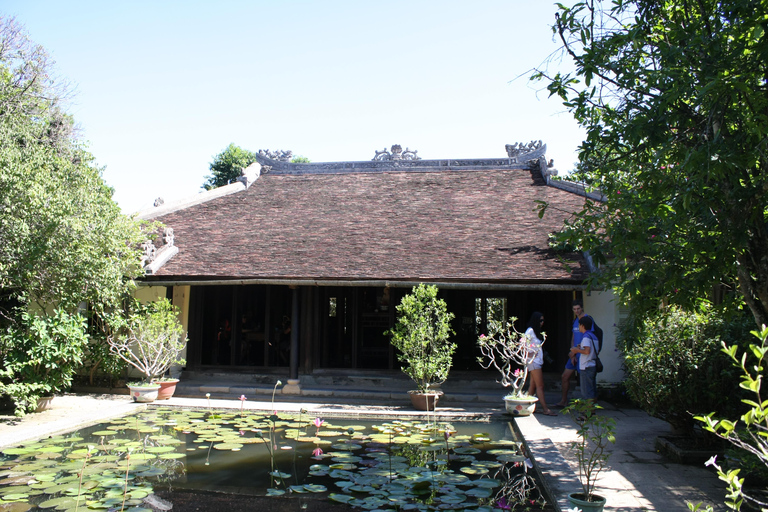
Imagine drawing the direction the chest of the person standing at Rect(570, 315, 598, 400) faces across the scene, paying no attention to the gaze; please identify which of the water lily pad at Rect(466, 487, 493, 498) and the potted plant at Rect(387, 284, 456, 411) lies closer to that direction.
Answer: the potted plant

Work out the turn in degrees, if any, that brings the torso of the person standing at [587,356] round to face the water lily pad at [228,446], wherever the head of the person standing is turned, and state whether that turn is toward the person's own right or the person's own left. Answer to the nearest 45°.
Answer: approximately 45° to the person's own left

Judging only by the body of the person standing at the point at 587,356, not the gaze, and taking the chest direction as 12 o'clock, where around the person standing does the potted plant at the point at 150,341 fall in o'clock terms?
The potted plant is roughly at 12 o'clock from the person standing.

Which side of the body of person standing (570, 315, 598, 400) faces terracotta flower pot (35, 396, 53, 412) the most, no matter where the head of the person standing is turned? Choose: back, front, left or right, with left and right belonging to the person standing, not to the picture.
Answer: front

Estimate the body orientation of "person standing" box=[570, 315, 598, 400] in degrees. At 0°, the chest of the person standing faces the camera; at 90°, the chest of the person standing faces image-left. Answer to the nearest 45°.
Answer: approximately 90°

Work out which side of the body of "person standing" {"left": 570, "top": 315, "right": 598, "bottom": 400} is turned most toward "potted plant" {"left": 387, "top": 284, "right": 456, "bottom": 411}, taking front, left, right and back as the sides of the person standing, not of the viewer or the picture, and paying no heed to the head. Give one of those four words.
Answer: front
